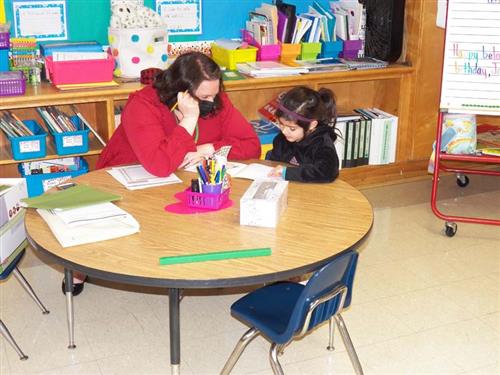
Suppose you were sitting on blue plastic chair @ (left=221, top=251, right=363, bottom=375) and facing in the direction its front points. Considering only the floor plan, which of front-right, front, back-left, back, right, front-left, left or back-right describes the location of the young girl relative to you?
front-right

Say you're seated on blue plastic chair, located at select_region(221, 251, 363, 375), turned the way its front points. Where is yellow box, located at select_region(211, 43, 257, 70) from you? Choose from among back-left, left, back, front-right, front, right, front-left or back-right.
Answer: front-right

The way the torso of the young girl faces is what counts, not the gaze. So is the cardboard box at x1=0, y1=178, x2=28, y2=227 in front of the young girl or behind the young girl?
in front

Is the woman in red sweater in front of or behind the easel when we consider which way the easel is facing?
in front

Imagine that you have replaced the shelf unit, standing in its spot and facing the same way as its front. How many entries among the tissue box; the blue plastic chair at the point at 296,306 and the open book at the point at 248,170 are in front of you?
3

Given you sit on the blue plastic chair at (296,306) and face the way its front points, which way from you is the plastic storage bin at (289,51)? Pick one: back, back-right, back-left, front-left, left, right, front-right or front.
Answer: front-right

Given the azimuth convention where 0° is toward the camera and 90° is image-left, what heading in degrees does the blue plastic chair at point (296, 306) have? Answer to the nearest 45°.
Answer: approximately 135°

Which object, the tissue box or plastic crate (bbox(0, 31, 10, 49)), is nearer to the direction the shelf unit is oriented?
the tissue box

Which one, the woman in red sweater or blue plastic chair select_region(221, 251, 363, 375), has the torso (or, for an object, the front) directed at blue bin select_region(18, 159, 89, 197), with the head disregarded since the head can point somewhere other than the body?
the blue plastic chair

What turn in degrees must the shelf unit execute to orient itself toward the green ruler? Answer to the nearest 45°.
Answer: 0° — it already faces it

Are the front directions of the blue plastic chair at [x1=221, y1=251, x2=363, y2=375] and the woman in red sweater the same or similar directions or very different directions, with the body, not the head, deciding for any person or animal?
very different directions

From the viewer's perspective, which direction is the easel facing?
toward the camera

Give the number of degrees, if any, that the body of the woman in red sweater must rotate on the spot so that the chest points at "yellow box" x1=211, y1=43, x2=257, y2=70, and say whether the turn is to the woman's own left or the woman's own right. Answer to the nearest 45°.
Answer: approximately 135° to the woman's own left

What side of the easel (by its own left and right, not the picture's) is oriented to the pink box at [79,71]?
right

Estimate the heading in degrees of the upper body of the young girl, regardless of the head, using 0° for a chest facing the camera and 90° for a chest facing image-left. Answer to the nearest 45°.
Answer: approximately 45°

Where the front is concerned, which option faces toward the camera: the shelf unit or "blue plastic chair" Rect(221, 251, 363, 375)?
the shelf unit

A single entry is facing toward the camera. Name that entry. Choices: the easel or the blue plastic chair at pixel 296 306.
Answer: the easel

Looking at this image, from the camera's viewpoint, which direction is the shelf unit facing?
toward the camera

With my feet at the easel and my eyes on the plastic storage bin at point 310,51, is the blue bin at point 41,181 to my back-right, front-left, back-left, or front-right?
front-left

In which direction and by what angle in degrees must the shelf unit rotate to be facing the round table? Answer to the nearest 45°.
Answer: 0° — it already faces it

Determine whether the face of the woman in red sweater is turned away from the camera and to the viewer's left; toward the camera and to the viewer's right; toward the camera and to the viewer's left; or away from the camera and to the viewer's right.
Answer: toward the camera and to the viewer's right
